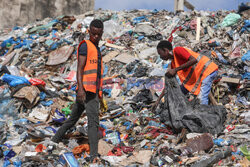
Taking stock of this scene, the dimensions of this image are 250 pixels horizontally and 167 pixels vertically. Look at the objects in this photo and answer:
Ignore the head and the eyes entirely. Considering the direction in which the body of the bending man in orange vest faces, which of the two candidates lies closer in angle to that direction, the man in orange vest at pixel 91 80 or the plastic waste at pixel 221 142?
the man in orange vest

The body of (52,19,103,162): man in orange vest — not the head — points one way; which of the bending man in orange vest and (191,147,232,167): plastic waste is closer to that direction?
the plastic waste

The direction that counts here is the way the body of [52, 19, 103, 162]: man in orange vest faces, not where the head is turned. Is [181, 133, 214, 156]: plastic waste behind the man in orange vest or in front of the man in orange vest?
in front

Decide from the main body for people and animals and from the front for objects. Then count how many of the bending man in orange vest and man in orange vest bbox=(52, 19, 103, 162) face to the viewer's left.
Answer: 1

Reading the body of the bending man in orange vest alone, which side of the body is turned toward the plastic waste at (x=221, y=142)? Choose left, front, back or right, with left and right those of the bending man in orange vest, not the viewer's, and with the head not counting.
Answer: left

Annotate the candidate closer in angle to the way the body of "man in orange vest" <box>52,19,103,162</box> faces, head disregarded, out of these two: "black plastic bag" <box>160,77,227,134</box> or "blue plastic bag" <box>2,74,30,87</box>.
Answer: the black plastic bag

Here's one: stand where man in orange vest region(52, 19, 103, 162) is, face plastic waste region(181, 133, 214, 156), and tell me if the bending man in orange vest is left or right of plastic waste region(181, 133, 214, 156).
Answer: left

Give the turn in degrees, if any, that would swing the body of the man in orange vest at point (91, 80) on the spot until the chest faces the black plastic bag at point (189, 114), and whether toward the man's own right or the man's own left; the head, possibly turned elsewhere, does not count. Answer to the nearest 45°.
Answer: approximately 45° to the man's own left

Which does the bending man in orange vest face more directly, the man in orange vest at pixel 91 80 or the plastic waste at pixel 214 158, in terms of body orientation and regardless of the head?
the man in orange vest

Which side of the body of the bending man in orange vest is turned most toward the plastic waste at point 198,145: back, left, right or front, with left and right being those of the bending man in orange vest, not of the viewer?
left

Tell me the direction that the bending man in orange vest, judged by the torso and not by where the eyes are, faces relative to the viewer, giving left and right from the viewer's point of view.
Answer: facing to the left of the viewer

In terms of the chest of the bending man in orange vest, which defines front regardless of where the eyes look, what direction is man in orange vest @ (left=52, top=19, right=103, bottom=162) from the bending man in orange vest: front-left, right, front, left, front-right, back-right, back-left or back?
front-left

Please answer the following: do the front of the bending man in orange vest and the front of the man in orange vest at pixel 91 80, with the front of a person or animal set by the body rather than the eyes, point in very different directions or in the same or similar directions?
very different directions
